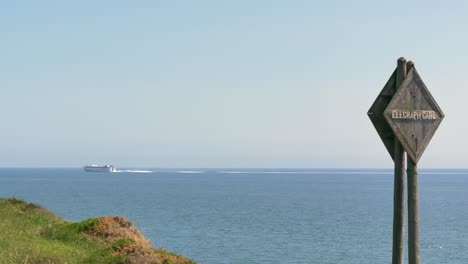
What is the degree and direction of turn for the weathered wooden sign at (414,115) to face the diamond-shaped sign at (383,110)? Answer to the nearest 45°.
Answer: approximately 90° to its right

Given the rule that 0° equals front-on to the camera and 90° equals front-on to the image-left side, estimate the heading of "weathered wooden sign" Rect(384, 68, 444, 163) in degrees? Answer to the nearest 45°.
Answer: approximately 0°
